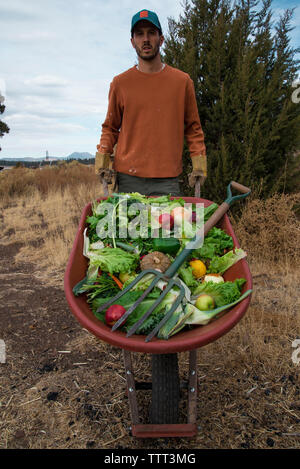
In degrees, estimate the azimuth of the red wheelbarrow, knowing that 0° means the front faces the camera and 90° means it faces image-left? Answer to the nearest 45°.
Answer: approximately 0°

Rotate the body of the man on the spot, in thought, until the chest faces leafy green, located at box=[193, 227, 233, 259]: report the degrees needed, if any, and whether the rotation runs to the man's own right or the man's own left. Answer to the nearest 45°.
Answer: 0° — they already face it

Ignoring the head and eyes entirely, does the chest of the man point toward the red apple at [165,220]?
yes

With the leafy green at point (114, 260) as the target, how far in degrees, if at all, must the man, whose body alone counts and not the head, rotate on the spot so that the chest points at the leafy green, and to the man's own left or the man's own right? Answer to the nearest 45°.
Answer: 0° — they already face it

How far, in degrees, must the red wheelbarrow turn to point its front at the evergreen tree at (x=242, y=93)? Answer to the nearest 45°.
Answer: approximately 180°

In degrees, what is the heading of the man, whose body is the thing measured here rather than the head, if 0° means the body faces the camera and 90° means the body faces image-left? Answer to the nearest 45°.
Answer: approximately 0°
